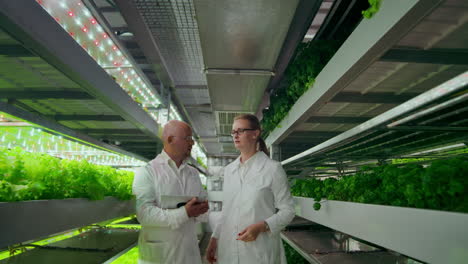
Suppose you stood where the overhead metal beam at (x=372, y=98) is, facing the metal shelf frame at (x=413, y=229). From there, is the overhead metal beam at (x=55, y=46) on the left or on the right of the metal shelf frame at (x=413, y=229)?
right

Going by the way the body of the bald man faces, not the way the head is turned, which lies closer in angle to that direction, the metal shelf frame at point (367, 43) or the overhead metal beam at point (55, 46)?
the metal shelf frame

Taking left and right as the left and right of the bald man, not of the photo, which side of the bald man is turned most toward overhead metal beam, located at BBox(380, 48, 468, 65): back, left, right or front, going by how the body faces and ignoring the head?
front

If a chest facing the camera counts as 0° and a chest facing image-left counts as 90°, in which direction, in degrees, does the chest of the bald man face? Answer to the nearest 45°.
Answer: approximately 315°

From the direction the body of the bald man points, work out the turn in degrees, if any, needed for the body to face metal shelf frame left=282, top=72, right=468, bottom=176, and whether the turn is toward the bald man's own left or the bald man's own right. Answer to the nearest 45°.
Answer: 0° — they already face it

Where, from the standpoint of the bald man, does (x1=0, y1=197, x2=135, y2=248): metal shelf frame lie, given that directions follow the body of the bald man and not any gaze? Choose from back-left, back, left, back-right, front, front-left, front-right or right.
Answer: right

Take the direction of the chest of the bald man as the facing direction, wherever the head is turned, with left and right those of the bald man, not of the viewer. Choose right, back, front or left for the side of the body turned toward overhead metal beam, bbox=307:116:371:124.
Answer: left

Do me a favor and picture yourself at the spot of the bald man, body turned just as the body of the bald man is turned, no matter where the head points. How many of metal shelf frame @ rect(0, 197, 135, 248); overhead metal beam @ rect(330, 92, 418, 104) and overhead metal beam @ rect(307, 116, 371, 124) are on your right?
1

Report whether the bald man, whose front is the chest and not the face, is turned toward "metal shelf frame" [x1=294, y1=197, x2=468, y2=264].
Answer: yes

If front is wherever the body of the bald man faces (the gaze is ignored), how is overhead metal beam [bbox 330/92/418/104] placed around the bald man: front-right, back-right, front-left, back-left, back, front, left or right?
front-left

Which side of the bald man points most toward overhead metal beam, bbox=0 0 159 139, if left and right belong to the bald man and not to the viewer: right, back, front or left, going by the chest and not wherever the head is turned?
right

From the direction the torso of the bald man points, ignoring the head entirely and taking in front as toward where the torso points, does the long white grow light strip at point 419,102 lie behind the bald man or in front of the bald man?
in front

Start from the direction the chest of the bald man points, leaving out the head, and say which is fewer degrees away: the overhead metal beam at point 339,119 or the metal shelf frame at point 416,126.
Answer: the metal shelf frame
